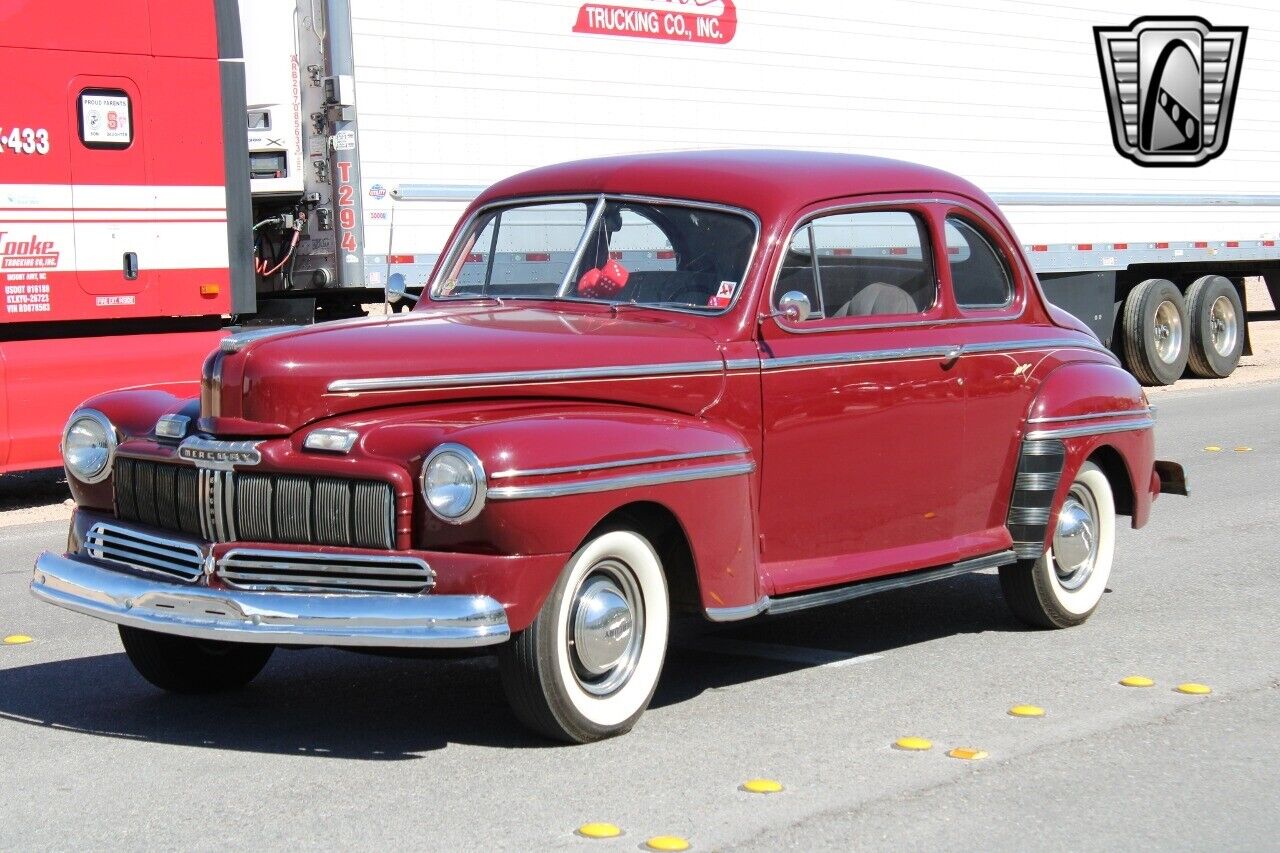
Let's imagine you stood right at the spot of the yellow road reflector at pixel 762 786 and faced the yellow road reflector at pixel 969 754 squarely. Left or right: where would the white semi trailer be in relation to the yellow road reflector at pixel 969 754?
left

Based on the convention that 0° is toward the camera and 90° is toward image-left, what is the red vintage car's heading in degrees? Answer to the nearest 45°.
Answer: approximately 45°

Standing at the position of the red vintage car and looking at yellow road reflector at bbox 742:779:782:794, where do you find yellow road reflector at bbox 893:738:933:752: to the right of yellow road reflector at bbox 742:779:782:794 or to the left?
left

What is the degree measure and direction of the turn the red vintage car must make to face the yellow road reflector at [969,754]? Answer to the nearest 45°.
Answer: approximately 90° to its left

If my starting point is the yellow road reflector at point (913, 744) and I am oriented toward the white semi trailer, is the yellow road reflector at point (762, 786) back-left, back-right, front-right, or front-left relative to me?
back-left

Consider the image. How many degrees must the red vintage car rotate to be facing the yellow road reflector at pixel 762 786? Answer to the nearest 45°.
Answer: approximately 45° to its left

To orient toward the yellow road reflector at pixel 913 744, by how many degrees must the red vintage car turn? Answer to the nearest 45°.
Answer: approximately 90° to its left

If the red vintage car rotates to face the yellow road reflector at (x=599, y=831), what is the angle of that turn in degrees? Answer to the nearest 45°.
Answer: approximately 45° to its left

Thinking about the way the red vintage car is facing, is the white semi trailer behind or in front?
behind

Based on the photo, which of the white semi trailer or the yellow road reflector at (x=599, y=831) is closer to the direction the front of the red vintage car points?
the yellow road reflector
